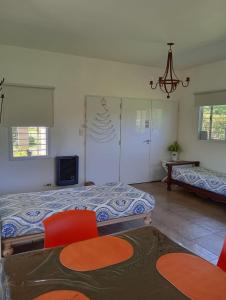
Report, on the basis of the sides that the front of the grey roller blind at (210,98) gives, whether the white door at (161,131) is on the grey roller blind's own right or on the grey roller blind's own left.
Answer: on the grey roller blind's own right

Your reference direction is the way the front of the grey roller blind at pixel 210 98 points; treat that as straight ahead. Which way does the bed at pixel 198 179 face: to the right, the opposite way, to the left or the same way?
to the left

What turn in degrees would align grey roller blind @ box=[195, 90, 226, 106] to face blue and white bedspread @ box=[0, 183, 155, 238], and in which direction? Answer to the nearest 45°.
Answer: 0° — it already faces it

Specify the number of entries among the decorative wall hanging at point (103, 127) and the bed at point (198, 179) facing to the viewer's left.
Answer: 0

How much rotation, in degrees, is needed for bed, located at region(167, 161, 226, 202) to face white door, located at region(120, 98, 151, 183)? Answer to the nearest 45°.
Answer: approximately 135° to its right

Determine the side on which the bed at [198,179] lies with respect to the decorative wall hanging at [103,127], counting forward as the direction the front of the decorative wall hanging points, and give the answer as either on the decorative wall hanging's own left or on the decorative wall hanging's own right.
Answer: on the decorative wall hanging's own left

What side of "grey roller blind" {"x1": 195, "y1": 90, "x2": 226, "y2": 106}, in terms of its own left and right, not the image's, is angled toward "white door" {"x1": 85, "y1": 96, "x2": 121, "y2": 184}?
front

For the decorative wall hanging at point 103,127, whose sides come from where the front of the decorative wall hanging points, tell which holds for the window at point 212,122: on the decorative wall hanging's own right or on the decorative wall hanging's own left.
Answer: on the decorative wall hanging's own left

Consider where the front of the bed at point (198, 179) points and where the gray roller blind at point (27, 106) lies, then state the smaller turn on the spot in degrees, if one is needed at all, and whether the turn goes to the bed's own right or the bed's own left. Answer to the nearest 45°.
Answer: approximately 90° to the bed's own right

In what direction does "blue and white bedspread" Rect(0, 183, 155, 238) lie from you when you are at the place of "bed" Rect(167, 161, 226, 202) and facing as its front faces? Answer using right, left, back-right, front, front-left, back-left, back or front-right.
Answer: right

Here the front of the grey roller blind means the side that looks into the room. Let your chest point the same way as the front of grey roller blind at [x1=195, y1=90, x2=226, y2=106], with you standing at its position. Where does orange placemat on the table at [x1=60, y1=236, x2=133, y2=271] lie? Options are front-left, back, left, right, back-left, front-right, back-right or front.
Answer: front-left

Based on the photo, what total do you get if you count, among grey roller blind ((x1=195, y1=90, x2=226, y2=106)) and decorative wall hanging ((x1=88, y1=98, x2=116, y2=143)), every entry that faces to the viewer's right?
0

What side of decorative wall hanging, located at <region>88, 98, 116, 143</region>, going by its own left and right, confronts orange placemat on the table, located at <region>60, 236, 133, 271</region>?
front
